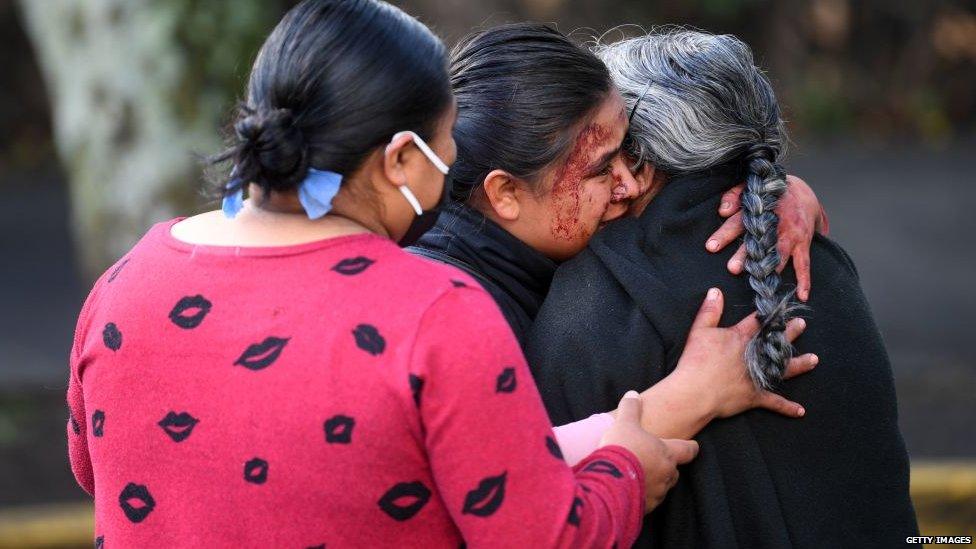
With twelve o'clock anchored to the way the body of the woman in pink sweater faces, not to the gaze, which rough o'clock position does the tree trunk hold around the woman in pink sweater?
The tree trunk is roughly at 10 o'clock from the woman in pink sweater.

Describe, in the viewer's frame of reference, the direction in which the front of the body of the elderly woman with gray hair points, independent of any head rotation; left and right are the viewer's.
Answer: facing away from the viewer and to the left of the viewer

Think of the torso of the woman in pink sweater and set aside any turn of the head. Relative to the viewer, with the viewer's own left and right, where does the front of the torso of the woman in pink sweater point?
facing away from the viewer and to the right of the viewer

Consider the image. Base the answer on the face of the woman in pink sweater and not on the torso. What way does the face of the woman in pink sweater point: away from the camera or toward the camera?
away from the camera

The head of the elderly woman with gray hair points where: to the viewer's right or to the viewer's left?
to the viewer's left

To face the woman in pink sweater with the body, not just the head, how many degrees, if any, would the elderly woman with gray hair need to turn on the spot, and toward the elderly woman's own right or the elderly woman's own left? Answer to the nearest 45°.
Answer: approximately 90° to the elderly woman's own left

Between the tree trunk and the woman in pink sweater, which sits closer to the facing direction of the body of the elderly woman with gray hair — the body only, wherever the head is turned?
the tree trunk
